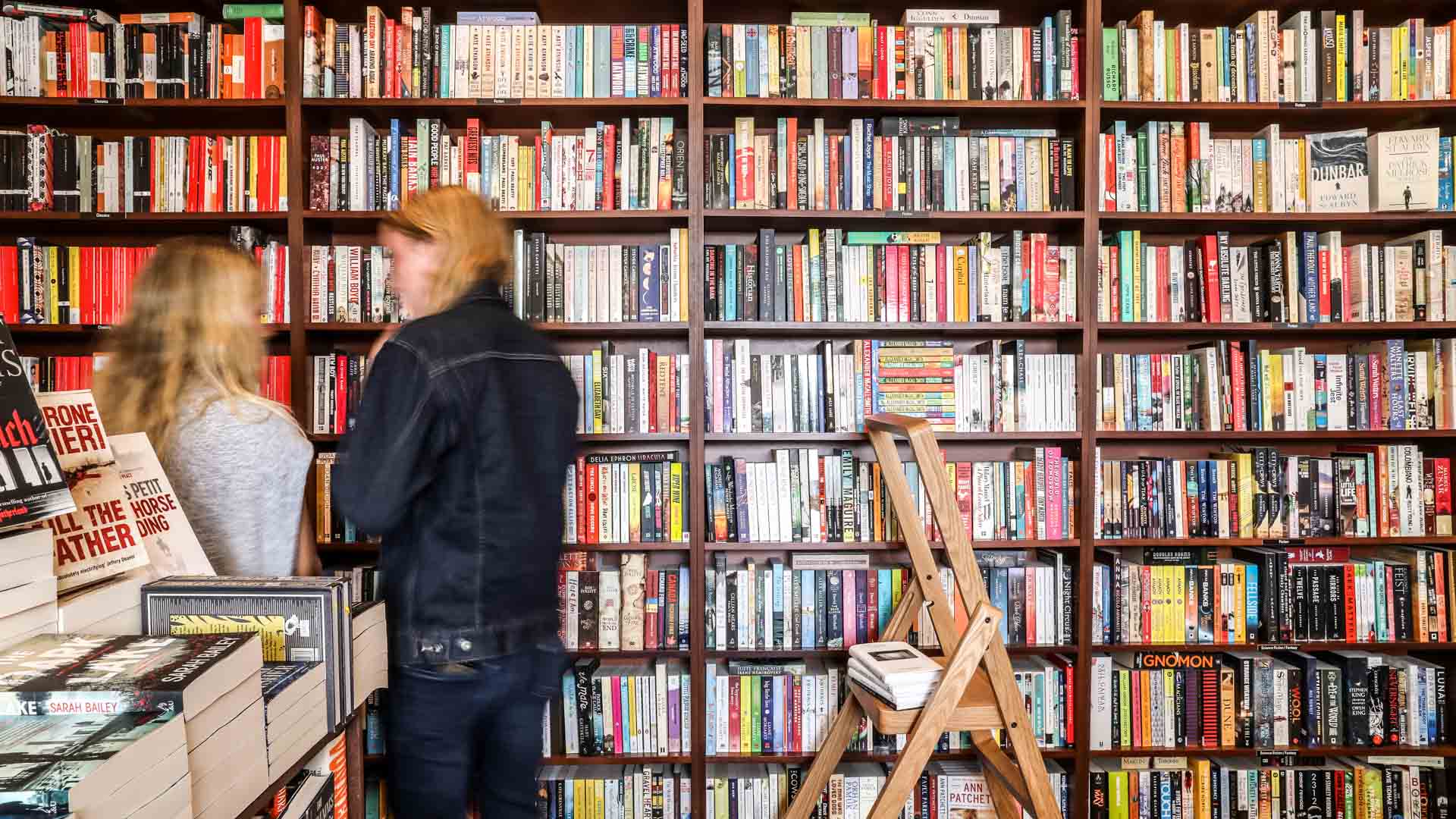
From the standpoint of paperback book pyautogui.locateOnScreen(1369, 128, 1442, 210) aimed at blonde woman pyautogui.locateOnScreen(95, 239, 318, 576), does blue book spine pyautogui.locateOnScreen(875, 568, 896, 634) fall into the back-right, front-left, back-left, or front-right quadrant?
front-right

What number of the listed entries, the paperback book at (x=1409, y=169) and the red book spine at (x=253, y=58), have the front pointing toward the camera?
2

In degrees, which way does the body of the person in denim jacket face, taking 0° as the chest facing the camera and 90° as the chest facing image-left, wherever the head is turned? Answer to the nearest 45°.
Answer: approximately 135°

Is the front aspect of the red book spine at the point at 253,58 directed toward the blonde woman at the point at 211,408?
yes

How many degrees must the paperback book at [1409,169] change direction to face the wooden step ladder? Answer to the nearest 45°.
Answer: approximately 45° to its right

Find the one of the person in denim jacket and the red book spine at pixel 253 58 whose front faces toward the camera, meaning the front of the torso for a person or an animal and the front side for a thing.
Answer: the red book spine

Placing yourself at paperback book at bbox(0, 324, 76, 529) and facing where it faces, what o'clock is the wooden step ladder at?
The wooden step ladder is roughly at 9 o'clock from the paperback book.

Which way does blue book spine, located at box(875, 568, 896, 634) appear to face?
toward the camera

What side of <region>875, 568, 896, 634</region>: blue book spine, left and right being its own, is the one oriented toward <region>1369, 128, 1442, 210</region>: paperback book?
left

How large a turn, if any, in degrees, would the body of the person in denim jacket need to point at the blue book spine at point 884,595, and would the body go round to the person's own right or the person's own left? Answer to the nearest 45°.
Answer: approximately 90° to the person's own right

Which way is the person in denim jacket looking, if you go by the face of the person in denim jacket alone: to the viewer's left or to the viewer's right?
to the viewer's left

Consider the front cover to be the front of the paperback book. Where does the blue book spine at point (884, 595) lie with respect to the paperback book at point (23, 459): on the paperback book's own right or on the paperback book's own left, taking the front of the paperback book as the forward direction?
on the paperback book's own left

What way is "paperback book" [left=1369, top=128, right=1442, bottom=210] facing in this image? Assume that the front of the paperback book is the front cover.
toward the camera

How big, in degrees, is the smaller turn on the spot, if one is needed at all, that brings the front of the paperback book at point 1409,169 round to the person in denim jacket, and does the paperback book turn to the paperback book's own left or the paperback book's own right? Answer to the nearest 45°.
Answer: approximately 45° to the paperback book's own right

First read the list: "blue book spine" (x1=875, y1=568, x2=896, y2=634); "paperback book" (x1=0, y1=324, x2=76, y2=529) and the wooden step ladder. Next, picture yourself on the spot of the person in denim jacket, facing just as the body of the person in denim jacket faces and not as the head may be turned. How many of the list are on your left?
1
